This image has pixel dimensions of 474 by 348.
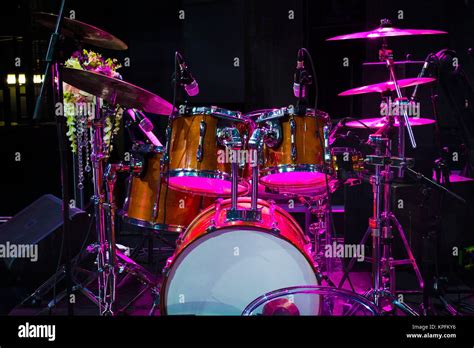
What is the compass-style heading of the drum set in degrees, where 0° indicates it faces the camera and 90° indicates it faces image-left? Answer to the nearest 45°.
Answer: approximately 0°

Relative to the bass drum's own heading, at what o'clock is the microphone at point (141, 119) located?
The microphone is roughly at 5 o'clock from the bass drum.

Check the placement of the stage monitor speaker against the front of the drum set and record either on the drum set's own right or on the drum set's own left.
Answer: on the drum set's own right

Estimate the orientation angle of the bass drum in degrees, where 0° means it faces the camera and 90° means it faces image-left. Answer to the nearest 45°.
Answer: approximately 0°
